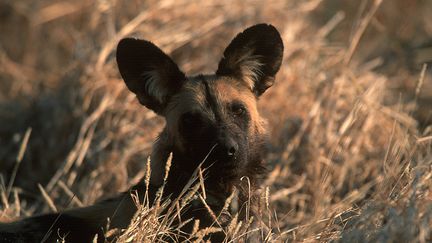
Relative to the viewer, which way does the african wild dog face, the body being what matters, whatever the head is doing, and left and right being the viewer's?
facing the viewer and to the right of the viewer
